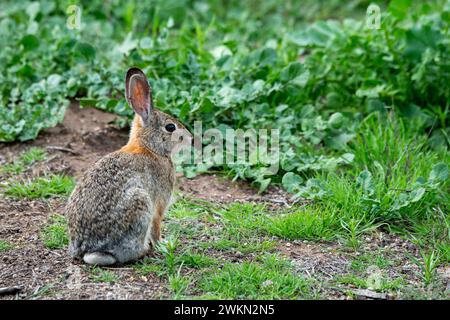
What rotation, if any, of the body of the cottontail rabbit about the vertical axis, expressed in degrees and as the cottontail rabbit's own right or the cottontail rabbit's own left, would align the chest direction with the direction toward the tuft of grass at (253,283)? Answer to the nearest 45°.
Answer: approximately 45° to the cottontail rabbit's own right

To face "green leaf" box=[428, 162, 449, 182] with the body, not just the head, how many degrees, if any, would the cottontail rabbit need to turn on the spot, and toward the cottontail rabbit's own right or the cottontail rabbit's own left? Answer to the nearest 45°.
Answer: approximately 45° to the cottontail rabbit's own right

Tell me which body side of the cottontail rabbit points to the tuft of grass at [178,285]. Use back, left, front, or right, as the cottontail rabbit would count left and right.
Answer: right

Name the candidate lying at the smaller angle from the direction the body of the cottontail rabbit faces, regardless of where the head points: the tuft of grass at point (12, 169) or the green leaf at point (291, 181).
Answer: the green leaf

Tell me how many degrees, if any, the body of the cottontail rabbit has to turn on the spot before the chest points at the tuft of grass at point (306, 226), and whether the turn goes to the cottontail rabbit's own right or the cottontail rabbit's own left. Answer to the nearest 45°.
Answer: approximately 45° to the cottontail rabbit's own right

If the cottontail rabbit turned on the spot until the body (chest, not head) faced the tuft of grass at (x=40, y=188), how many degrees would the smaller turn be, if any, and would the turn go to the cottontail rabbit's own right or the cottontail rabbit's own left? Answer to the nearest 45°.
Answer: approximately 90° to the cottontail rabbit's own left

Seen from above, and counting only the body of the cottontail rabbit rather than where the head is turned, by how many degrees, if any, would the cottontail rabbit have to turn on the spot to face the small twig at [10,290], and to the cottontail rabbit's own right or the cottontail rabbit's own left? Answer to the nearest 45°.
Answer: approximately 135° to the cottontail rabbit's own left

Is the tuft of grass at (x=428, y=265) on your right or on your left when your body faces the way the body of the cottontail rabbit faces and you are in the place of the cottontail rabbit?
on your right

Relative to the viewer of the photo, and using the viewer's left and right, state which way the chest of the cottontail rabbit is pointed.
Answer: facing away from the viewer and to the right of the viewer

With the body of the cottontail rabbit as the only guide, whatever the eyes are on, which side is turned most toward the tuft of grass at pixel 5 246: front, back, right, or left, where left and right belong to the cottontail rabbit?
left

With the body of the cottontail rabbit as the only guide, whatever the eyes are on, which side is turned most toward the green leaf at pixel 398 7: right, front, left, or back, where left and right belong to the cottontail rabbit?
front
